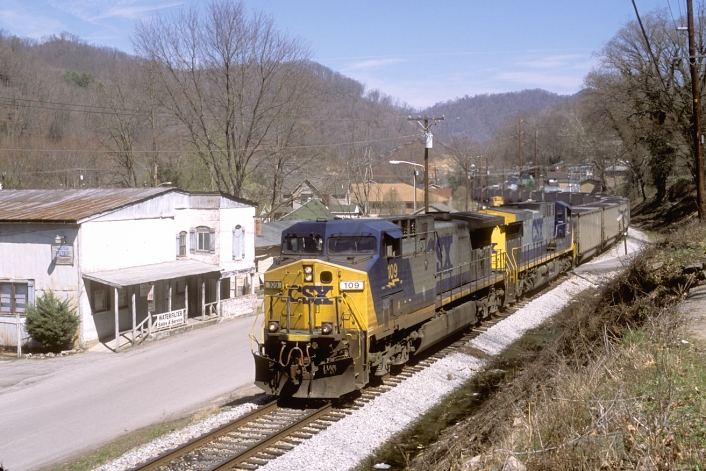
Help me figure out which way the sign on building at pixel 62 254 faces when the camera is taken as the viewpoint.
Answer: facing the viewer

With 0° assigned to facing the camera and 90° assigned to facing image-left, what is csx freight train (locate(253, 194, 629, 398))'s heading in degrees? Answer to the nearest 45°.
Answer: approximately 45°

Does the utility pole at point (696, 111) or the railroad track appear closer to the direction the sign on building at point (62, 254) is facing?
the railroad track

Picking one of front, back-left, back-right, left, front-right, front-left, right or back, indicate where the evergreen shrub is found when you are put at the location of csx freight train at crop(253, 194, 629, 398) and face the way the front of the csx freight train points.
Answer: right

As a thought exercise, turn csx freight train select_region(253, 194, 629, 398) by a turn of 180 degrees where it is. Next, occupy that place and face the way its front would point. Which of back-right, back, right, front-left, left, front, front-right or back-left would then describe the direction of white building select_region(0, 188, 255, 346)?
left

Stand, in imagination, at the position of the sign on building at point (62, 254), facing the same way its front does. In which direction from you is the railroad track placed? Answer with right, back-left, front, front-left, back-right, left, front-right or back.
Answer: front

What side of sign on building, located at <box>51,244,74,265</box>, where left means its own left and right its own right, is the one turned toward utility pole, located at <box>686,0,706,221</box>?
left

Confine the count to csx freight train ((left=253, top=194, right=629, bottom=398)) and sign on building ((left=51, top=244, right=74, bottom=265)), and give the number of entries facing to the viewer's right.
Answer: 0

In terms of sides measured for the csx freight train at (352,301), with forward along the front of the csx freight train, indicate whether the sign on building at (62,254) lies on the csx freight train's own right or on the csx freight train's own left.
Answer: on the csx freight train's own right

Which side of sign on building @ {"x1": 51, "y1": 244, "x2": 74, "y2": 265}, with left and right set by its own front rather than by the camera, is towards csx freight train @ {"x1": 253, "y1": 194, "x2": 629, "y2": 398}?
left

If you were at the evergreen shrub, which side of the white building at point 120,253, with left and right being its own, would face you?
right
